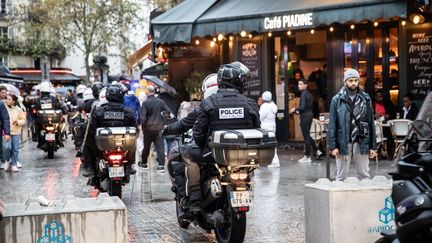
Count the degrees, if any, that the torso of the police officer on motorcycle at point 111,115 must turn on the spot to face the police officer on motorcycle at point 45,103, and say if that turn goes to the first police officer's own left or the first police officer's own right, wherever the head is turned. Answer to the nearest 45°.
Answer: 0° — they already face them

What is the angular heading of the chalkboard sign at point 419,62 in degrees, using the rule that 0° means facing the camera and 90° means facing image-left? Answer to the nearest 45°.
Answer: approximately 0°

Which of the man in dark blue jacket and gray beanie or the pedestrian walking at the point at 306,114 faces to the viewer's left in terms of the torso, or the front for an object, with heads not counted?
the pedestrian walking

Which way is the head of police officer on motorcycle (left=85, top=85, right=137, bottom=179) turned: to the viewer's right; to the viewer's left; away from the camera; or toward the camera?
away from the camera

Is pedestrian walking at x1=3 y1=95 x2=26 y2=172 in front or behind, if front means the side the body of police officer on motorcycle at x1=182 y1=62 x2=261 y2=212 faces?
in front

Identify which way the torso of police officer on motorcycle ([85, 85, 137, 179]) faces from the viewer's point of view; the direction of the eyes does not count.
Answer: away from the camera

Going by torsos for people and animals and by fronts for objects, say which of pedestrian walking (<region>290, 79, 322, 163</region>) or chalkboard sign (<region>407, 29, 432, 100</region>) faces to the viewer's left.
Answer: the pedestrian walking

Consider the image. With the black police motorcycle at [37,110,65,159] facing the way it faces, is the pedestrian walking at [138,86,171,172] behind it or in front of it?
behind

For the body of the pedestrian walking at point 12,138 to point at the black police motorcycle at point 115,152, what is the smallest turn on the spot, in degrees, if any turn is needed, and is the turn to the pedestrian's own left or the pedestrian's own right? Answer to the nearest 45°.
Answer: approximately 45° to the pedestrian's own left

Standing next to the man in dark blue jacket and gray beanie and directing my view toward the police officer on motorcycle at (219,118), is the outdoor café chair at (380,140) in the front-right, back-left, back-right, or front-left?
back-right

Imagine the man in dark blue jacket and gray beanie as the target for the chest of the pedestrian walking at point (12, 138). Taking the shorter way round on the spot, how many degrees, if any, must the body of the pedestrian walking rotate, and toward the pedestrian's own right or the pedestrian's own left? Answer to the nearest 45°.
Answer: approximately 90° to the pedestrian's own left
